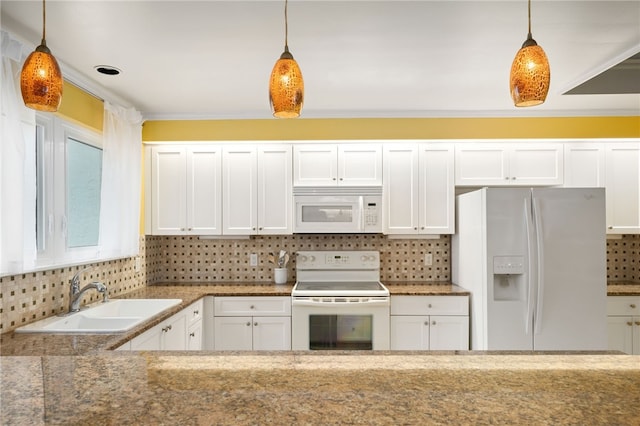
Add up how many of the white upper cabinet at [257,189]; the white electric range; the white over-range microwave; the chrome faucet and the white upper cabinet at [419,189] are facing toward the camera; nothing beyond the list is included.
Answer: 4

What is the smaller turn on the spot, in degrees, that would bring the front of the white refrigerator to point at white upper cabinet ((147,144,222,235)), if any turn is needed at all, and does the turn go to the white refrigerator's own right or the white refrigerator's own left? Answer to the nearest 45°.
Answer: approximately 90° to the white refrigerator's own right

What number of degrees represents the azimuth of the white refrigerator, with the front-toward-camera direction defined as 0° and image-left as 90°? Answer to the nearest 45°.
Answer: approximately 0°

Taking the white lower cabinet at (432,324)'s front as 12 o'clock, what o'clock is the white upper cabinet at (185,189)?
The white upper cabinet is roughly at 3 o'clock from the white lower cabinet.

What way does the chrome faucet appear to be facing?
to the viewer's right

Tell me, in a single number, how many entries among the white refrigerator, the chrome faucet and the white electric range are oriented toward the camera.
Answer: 2
